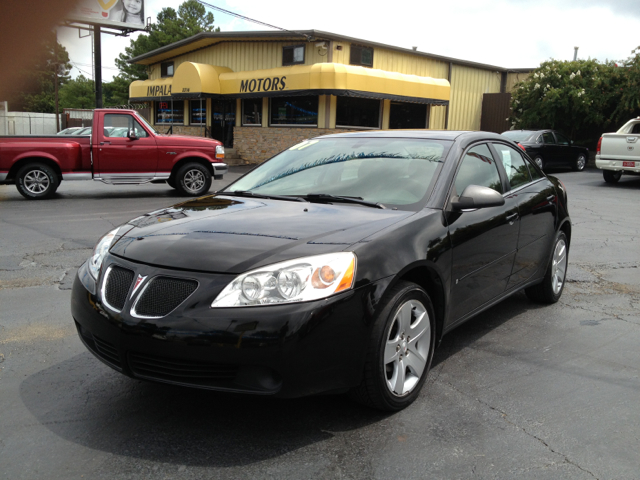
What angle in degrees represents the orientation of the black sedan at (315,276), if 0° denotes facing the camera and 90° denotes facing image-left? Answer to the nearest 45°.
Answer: approximately 45°

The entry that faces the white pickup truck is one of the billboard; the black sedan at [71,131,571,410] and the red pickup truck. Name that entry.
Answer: the red pickup truck

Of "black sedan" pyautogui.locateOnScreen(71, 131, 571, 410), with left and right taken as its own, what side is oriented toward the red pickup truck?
right

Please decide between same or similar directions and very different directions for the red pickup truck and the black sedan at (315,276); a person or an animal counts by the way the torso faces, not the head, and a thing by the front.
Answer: very different directions

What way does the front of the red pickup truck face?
to the viewer's right

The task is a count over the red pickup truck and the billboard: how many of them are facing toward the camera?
1

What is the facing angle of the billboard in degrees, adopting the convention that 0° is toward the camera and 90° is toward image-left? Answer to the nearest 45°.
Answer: approximately 0°

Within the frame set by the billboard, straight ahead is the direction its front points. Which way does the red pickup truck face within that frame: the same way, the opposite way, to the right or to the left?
to the left
